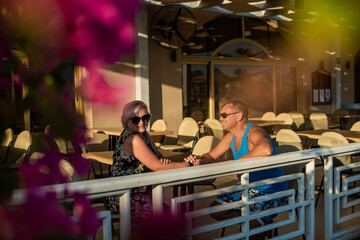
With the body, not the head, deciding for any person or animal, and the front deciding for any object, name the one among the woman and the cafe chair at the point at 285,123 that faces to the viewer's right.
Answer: the woman

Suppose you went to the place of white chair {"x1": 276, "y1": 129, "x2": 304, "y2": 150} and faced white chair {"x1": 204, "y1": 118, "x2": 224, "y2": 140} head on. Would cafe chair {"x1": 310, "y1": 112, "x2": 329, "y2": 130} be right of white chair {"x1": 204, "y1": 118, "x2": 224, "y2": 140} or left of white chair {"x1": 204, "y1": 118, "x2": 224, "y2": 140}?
right

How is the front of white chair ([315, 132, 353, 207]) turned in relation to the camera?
facing away from the viewer and to the right of the viewer

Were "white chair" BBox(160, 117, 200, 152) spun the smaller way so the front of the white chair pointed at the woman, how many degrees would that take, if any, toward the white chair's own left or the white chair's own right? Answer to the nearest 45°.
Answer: approximately 45° to the white chair's own left

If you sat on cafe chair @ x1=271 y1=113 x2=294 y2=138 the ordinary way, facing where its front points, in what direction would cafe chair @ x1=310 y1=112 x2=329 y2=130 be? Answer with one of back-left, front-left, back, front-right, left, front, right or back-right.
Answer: back-left

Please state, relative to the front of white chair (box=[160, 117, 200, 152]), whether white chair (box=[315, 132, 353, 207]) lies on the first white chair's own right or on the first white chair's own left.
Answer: on the first white chair's own left

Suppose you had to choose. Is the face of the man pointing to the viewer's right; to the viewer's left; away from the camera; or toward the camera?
to the viewer's left

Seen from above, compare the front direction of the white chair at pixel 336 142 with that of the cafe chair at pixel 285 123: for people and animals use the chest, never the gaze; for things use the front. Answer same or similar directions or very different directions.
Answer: very different directions

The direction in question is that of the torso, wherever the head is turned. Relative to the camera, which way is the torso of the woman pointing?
to the viewer's right

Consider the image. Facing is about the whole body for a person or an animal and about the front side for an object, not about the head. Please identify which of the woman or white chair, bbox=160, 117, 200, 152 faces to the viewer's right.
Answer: the woman

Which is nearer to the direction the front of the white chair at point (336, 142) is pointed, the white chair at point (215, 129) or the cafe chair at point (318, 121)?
the cafe chair

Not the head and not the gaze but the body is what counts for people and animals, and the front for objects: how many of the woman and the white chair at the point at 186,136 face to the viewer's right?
1

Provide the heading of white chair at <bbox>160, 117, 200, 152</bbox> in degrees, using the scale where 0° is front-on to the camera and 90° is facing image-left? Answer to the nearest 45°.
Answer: approximately 45°
